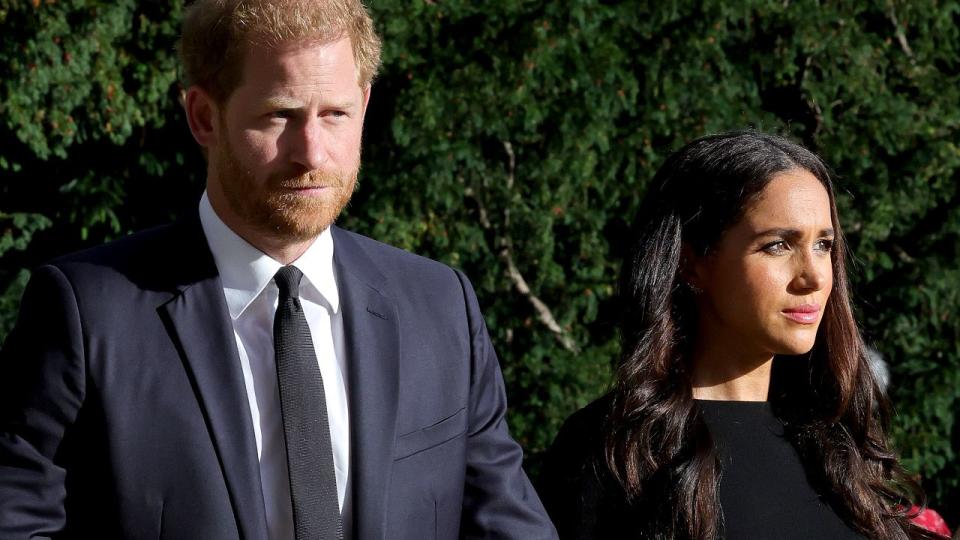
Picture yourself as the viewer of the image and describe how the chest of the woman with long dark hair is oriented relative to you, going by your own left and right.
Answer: facing the viewer and to the right of the viewer

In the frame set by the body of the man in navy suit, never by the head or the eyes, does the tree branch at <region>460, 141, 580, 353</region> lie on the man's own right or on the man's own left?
on the man's own left

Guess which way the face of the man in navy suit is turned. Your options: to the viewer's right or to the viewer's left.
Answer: to the viewer's right

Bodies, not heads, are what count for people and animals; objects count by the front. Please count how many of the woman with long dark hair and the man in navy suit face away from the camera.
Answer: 0

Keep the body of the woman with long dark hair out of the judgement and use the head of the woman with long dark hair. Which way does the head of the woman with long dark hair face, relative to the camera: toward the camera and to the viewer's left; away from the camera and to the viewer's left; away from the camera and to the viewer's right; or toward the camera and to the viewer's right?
toward the camera and to the viewer's right

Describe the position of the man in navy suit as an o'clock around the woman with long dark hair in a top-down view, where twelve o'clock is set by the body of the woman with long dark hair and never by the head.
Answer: The man in navy suit is roughly at 3 o'clock from the woman with long dark hair.

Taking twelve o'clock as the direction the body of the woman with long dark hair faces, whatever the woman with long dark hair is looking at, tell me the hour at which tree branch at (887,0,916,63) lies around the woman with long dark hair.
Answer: The tree branch is roughly at 8 o'clock from the woman with long dark hair.

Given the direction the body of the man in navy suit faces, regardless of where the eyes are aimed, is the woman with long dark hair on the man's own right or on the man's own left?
on the man's own left

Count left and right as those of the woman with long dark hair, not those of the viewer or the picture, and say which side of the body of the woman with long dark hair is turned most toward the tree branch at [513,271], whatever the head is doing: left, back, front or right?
back
